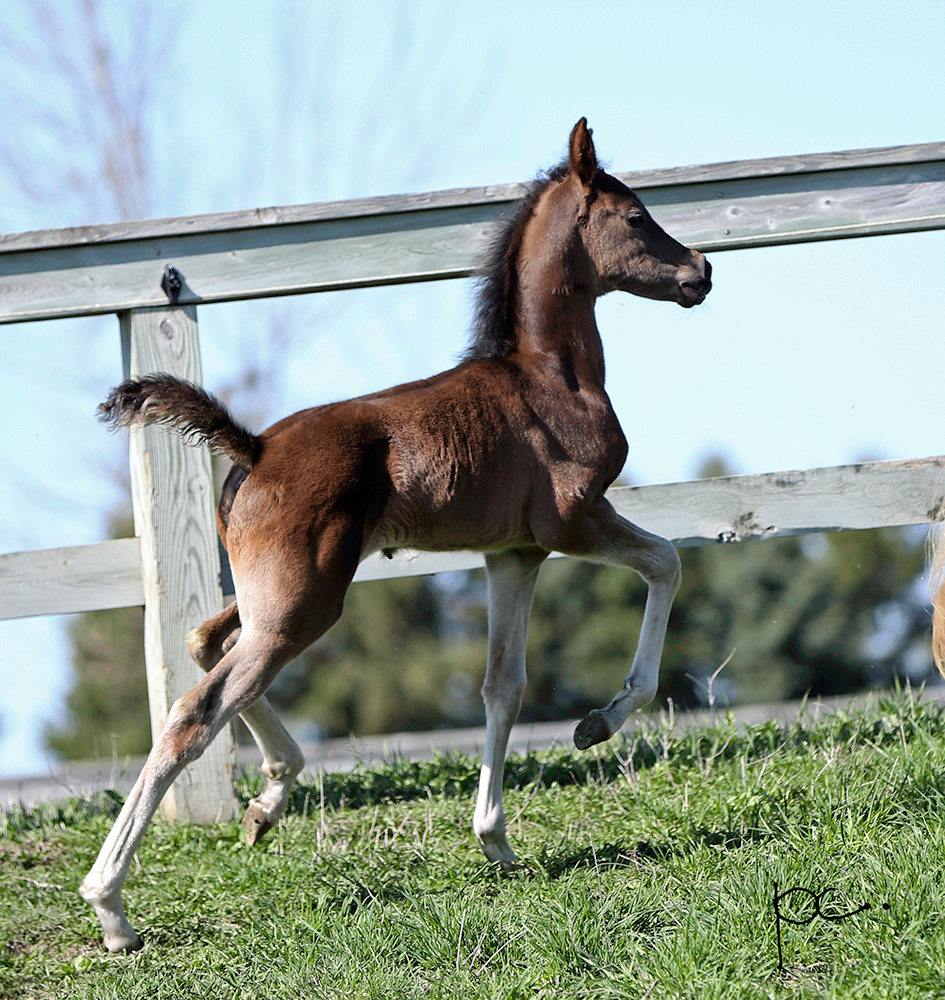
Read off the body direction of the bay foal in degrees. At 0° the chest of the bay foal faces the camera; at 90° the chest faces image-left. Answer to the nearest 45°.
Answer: approximately 270°
